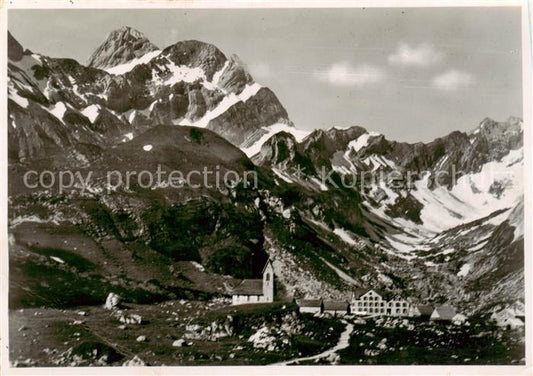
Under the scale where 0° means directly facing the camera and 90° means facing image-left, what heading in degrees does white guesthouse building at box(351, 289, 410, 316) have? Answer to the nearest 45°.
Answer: approximately 0°
